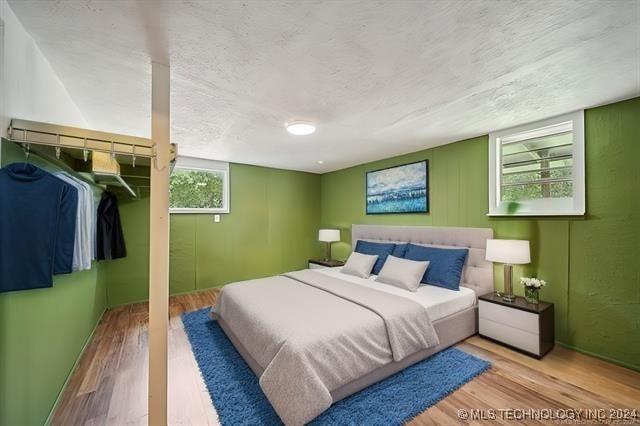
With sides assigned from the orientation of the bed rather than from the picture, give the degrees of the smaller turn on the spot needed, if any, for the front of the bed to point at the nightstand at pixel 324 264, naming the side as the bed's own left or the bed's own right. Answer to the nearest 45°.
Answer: approximately 135° to the bed's own right

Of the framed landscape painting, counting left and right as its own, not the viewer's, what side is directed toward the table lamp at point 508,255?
left

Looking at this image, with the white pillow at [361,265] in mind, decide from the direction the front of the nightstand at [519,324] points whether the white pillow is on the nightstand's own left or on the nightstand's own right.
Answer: on the nightstand's own right

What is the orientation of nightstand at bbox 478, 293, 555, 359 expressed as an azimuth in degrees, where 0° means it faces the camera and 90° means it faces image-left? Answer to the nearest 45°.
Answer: approximately 45°

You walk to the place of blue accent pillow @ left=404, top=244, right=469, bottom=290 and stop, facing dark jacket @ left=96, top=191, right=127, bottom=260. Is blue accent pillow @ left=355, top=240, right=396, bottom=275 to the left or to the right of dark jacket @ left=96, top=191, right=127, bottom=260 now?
right

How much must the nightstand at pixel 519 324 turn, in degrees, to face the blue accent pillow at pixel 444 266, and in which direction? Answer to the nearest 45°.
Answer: approximately 45° to its right

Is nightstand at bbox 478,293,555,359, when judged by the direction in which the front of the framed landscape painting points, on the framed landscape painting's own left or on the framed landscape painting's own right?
on the framed landscape painting's own left

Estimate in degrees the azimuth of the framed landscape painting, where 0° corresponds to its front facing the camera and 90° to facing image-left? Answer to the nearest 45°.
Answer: approximately 45°

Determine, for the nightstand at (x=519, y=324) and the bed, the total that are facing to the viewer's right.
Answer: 0
